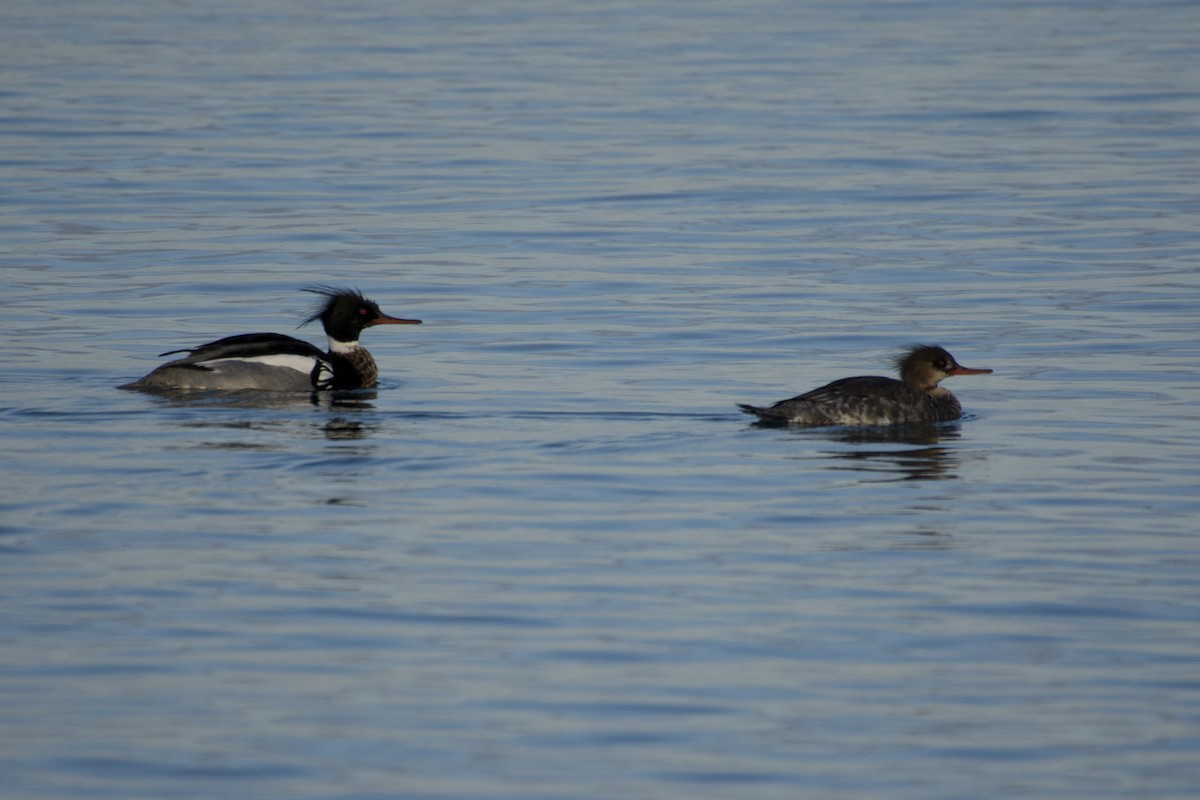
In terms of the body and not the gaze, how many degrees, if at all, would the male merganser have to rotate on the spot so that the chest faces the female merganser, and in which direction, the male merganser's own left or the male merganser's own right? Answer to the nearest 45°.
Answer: approximately 45° to the male merganser's own right

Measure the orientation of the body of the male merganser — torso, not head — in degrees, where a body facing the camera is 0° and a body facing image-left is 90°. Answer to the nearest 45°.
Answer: approximately 270°

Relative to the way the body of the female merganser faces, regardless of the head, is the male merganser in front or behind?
behind

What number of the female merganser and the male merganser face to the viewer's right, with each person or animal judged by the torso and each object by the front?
2

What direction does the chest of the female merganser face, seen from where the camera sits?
to the viewer's right
